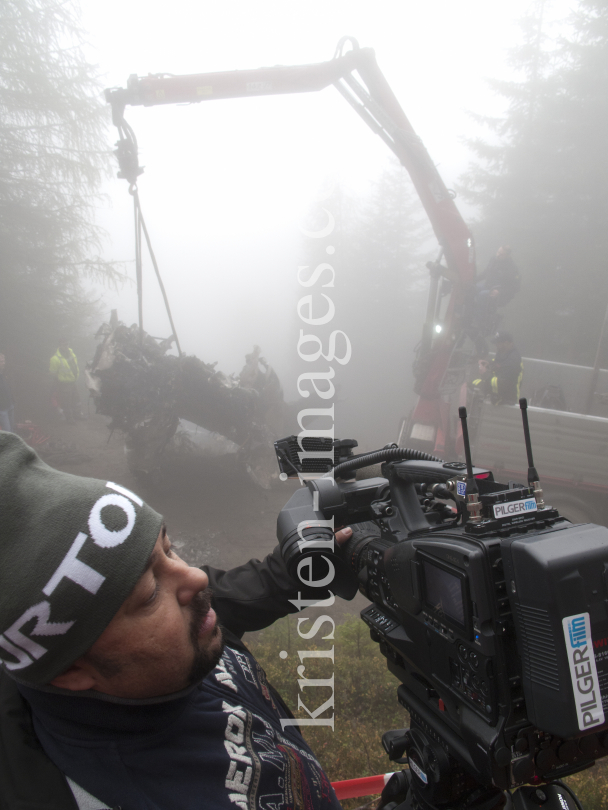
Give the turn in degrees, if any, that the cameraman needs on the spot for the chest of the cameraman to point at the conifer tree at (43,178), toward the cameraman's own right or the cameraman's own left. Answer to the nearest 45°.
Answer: approximately 90° to the cameraman's own left

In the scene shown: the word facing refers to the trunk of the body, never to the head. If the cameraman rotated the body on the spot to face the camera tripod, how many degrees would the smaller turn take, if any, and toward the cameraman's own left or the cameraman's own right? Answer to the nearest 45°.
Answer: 0° — they already face it

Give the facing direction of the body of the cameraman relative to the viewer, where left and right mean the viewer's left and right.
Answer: facing to the right of the viewer

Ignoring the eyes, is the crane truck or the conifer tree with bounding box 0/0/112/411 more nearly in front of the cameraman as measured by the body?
the crane truck

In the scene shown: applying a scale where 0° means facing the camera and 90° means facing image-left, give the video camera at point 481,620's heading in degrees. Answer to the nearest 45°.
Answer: approximately 135°

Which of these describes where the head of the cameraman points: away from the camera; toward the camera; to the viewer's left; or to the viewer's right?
to the viewer's right

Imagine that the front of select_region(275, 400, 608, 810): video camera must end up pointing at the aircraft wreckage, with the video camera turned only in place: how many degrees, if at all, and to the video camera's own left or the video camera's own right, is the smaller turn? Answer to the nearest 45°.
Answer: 0° — it already faces it

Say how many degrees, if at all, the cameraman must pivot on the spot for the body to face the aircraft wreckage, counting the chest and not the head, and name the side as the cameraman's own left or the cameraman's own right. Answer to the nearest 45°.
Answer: approximately 90° to the cameraman's own left

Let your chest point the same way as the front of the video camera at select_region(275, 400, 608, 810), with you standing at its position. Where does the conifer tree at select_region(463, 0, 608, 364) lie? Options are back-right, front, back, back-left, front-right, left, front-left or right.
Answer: front-right
